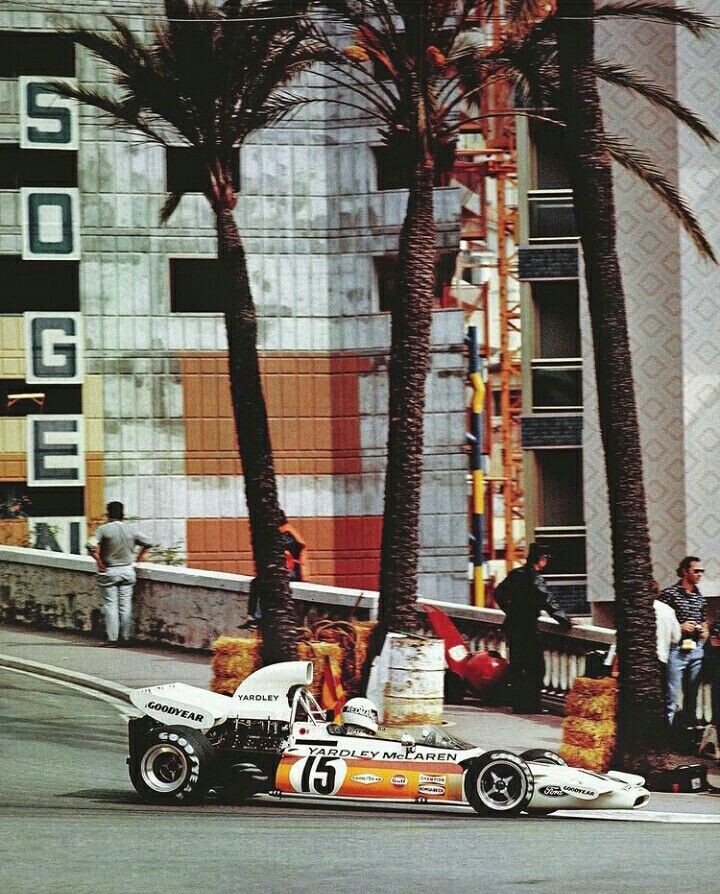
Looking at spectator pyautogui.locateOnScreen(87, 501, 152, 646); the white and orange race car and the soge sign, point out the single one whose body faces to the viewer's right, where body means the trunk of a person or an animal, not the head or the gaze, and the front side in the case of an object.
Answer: the white and orange race car

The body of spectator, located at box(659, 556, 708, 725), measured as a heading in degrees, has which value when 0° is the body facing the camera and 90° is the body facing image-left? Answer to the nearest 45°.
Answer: approximately 315°

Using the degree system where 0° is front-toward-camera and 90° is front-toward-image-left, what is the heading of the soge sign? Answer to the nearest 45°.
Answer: approximately 0°

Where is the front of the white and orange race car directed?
to the viewer's right
